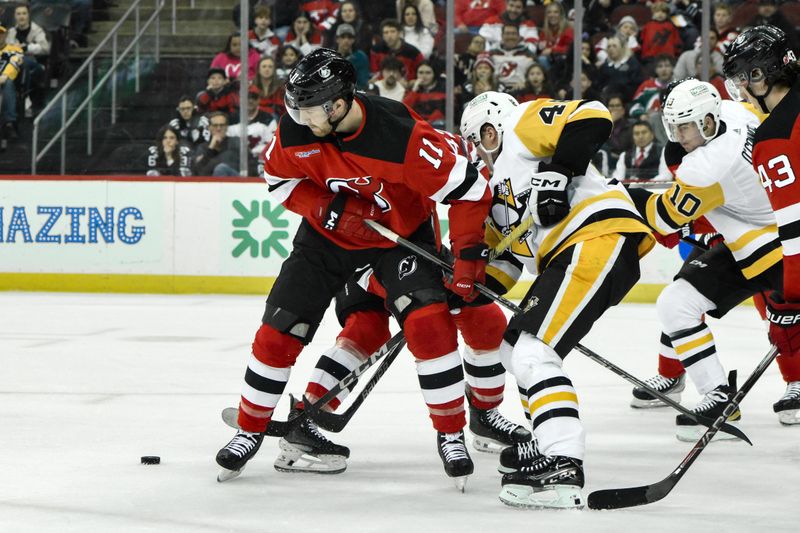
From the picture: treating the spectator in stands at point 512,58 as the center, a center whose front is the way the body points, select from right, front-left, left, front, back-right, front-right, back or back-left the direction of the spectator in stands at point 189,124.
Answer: right

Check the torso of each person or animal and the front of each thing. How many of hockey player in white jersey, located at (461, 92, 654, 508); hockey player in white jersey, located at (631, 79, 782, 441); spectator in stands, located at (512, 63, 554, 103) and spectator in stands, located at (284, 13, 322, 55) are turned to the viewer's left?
2

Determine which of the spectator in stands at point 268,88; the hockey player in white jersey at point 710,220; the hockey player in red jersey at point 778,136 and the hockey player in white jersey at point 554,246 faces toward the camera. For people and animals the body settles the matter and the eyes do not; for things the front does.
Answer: the spectator in stands

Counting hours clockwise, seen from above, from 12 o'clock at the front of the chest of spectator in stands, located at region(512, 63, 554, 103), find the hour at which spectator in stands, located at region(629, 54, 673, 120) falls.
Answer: spectator in stands, located at region(629, 54, 673, 120) is roughly at 9 o'clock from spectator in stands, located at region(512, 63, 554, 103).

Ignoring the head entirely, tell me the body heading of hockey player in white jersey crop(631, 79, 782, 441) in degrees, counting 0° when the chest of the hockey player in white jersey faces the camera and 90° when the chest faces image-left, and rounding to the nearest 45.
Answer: approximately 90°

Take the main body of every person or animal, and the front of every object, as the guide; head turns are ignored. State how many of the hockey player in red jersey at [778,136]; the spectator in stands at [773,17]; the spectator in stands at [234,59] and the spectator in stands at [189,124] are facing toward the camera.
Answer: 3

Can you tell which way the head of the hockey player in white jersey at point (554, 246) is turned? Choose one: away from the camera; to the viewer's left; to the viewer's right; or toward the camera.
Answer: to the viewer's left

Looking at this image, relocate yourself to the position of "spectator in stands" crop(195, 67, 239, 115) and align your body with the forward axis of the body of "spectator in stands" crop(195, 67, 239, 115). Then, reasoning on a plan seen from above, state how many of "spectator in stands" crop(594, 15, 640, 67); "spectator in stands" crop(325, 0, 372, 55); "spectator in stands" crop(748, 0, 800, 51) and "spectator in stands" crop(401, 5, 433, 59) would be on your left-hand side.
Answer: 4

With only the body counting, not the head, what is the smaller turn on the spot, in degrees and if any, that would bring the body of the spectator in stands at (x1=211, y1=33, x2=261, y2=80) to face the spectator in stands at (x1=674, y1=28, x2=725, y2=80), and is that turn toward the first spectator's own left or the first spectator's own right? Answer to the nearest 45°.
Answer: approximately 90° to the first spectator's own left

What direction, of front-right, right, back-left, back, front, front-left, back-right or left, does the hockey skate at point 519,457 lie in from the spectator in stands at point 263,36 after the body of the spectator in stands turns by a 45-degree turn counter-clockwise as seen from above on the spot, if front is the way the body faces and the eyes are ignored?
front-right

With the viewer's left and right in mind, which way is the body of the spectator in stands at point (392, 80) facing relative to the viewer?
facing the viewer

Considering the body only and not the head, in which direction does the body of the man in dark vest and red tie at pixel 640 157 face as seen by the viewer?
toward the camera

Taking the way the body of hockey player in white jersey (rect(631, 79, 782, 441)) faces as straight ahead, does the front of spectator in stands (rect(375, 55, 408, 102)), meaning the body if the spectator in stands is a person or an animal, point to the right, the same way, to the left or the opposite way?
to the left
